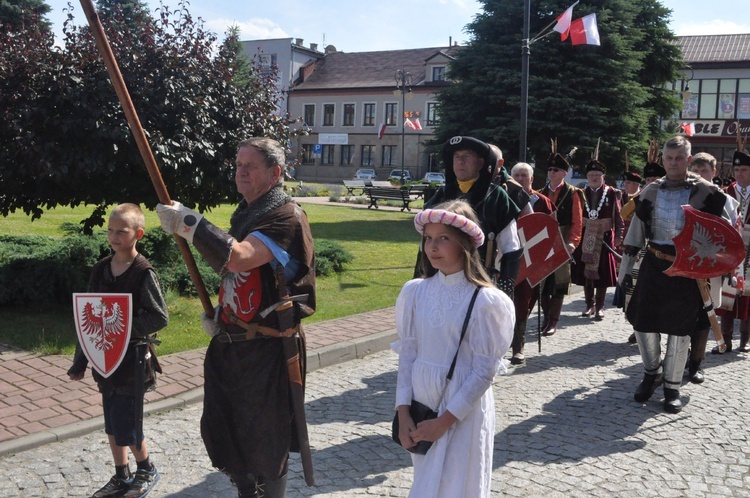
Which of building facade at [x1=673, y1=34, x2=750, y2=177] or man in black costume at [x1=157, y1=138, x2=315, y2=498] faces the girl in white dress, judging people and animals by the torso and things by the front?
the building facade

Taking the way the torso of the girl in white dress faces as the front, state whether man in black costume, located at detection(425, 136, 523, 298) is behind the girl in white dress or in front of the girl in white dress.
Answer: behind

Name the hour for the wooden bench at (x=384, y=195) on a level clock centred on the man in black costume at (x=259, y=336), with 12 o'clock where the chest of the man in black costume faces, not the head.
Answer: The wooden bench is roughly at 5 o'clock from the man in black costume.

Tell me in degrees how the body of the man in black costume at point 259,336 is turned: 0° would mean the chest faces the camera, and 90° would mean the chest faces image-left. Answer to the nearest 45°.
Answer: approximately 45°

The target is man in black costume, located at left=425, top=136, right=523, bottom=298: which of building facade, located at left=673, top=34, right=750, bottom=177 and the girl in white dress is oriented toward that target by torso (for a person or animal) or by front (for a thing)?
the building facade

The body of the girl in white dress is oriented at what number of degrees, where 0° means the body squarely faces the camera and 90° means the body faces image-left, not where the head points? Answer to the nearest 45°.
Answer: approximately 45°

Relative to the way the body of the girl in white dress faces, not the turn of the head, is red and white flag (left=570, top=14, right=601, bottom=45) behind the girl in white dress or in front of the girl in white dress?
behind

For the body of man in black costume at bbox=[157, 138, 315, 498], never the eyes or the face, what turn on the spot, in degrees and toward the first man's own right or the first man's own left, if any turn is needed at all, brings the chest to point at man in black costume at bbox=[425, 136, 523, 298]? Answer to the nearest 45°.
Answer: approximately 180°
